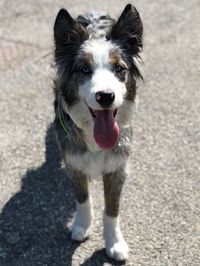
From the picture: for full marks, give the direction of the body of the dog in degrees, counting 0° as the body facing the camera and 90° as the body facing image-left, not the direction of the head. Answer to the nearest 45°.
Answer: approximately 0°
